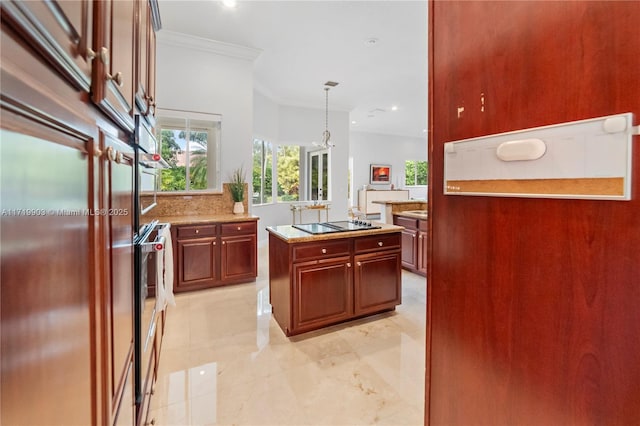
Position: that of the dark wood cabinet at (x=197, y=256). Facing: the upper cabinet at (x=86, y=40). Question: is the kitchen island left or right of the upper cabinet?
left

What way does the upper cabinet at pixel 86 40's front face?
to the viewer's right

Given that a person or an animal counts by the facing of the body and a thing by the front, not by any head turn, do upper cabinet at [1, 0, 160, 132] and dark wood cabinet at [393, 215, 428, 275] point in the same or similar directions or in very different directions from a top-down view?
very different directions

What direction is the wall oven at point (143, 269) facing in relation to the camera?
to the viewer's right

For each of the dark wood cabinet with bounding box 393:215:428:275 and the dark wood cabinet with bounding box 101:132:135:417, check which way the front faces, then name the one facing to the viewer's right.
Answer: the dark wood cabinet with bounding box 101:132:135:417

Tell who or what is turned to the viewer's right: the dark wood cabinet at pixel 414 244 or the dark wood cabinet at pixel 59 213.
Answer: the dark wood cabinet at pixel 59 213

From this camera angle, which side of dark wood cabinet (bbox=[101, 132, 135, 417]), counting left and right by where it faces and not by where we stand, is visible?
right

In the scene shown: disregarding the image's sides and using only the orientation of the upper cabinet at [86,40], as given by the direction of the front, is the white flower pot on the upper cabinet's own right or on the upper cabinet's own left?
on the upper cabinet's own left

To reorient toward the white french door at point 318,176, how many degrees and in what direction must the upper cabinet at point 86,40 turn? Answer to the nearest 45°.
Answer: approximately 45° to its left

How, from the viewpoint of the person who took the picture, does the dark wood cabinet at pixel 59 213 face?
facing to the right of the viewer

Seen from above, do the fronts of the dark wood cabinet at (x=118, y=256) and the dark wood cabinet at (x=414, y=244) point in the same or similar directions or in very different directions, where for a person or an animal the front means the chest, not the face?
very different directions
